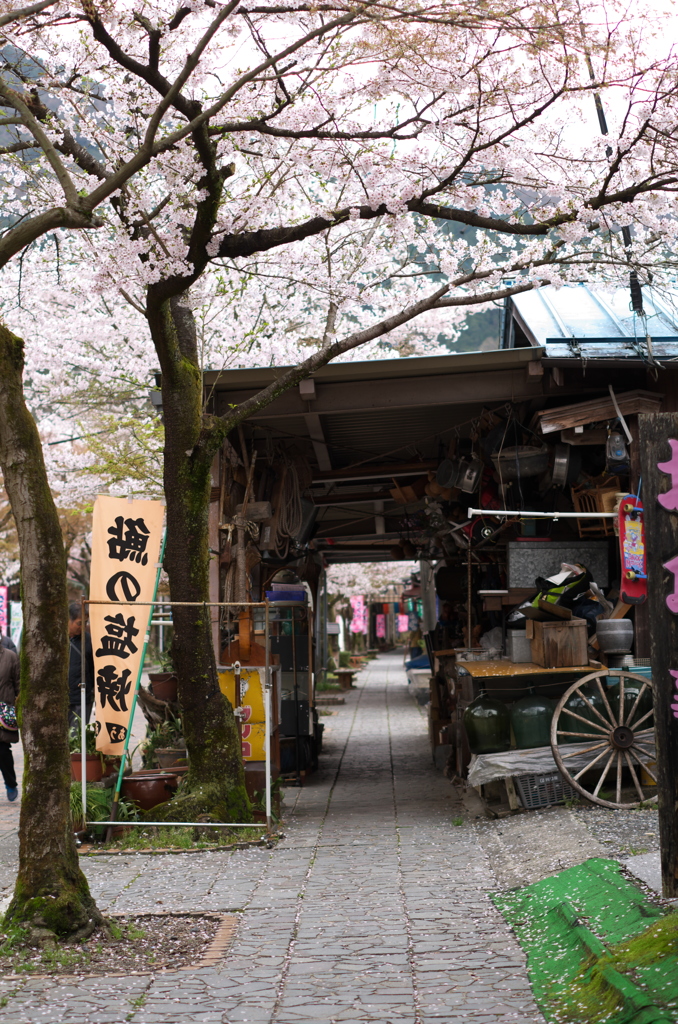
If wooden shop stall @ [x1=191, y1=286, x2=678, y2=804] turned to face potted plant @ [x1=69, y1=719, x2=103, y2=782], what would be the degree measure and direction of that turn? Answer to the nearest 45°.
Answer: approximately 45° to its right

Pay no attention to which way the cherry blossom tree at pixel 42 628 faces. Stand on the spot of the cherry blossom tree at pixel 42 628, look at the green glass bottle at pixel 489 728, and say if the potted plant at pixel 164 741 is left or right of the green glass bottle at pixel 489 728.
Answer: left

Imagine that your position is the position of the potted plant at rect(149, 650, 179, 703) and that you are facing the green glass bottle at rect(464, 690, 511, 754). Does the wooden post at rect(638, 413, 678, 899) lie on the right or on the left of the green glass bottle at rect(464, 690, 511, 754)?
right

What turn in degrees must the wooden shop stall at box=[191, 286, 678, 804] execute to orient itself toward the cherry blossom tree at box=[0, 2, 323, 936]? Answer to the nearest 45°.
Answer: approximately 45° to its right

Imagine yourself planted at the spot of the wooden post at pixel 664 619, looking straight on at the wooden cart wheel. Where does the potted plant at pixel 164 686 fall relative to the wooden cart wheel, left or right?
left
